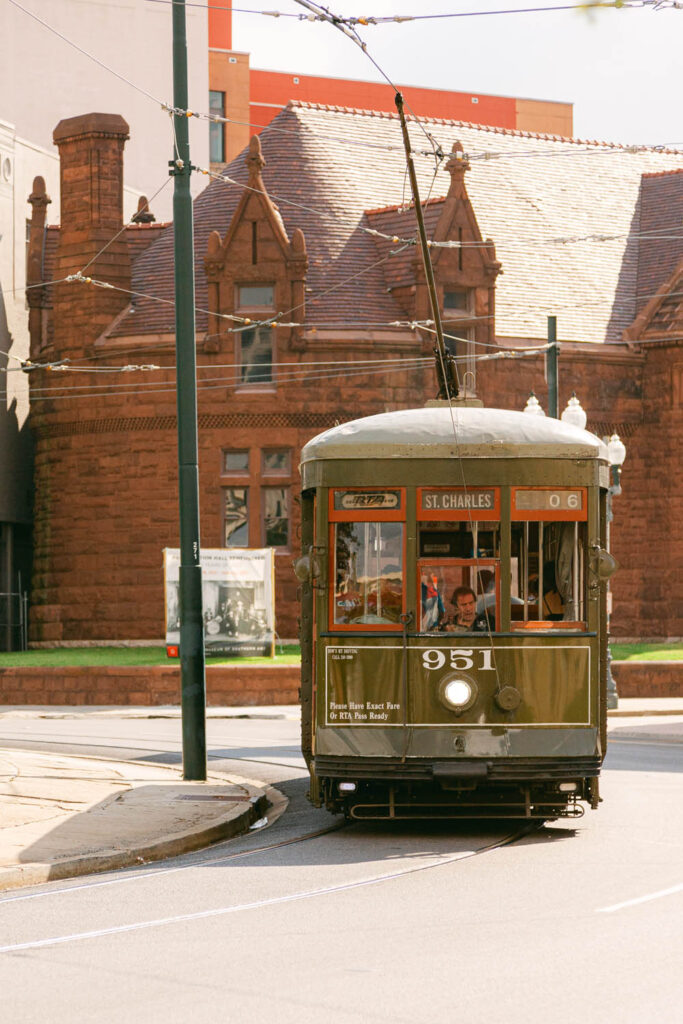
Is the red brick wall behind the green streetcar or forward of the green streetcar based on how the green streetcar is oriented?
behind

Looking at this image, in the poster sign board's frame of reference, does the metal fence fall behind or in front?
behind

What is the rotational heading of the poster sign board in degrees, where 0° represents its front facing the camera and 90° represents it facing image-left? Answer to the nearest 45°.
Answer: approximately 0°

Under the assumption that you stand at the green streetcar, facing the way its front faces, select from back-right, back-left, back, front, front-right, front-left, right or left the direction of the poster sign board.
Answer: back

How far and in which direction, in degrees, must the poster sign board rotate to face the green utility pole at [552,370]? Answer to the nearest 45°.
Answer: approximately 45° to its left

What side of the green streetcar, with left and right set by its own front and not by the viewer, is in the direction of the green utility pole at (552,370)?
back

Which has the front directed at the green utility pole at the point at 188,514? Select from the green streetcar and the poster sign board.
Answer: the poster sign board

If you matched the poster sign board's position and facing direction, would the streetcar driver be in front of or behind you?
in front

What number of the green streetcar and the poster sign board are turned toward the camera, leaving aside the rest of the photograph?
2
